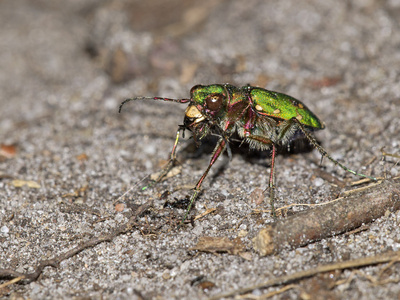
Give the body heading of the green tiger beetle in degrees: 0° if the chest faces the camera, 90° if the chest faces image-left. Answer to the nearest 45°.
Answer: approximately 90°
